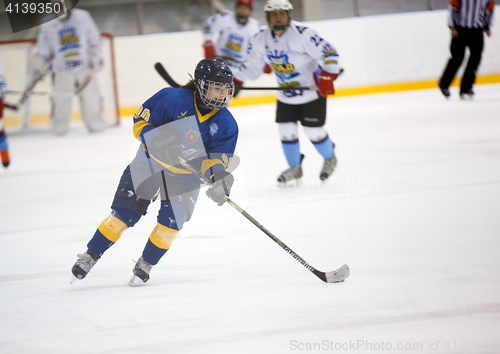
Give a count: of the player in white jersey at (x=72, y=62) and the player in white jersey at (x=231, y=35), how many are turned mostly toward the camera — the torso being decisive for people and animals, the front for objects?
2

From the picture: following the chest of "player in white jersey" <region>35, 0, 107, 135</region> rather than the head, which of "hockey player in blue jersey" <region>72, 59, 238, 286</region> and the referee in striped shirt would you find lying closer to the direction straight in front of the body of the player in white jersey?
the hockey player in blue jersey

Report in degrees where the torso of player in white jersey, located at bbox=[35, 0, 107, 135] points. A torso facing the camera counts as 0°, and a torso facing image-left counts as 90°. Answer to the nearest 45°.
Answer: approximately 0°

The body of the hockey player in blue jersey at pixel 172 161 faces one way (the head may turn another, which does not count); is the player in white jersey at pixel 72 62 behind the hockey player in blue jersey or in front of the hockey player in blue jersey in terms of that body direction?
behind

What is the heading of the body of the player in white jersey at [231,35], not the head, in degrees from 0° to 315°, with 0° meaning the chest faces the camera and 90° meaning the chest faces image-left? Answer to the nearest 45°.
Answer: approximately 0°

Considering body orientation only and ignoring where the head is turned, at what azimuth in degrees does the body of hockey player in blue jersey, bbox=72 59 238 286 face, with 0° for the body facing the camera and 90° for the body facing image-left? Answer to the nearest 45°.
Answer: approximately 315°

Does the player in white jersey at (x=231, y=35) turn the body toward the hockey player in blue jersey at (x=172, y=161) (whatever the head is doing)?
yes

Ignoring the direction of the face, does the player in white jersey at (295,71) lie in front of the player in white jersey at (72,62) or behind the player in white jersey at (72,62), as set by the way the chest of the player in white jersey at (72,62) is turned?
in front

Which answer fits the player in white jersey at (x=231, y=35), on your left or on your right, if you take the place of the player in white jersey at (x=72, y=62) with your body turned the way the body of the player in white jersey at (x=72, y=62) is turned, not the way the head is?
on your left

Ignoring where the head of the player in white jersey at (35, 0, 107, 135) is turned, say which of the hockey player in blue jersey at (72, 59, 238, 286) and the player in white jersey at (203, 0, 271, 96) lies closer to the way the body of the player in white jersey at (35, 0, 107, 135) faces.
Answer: the hockey player in blue jersey

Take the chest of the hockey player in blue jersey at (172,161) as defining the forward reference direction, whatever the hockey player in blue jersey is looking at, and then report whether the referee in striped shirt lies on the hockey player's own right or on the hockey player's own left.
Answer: on the hockey player's own left

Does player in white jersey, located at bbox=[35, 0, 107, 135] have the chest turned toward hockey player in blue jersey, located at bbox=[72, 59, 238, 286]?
yes
